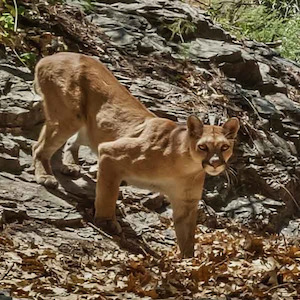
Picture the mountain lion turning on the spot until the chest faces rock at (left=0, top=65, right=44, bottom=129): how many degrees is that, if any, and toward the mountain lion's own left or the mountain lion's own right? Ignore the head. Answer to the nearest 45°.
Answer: approximately 180°

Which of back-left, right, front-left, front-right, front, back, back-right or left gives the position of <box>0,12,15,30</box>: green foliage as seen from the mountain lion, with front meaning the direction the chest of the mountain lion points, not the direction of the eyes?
back

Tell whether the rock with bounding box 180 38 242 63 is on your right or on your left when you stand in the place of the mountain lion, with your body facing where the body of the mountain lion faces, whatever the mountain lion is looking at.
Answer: on your left

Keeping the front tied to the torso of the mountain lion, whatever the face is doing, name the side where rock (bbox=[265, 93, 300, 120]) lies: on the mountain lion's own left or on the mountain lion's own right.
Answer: on the mountain lion's own left

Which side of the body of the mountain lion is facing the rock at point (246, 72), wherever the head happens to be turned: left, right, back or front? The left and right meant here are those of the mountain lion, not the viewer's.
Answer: left

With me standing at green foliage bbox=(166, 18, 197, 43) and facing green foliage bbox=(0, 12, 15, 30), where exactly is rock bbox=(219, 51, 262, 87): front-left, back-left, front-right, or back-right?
back-left

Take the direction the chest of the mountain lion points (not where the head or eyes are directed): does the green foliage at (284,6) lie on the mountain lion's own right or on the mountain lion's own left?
on the mountain lion's own left

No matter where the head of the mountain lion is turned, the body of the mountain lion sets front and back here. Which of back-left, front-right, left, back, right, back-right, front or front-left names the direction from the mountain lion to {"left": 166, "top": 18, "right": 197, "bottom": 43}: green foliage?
back-left
